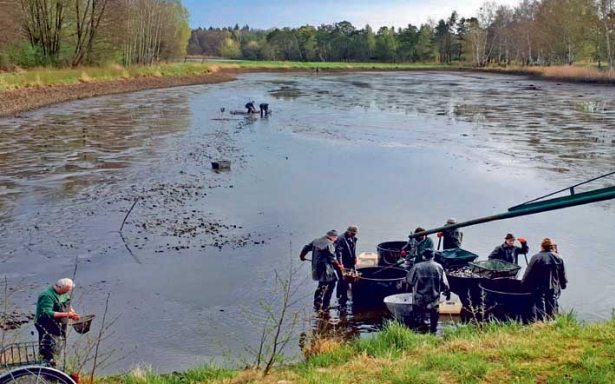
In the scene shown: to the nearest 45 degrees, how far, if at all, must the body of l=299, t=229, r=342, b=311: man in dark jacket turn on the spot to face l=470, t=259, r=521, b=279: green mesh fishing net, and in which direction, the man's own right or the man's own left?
approximately 45° to the man's own right

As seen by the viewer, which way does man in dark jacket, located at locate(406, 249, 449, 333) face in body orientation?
away from the camera

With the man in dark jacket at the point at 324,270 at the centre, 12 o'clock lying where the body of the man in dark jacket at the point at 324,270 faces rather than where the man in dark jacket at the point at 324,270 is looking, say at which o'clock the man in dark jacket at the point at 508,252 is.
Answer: the man in dark jacket at the point at 508,252 is roughly at 1 o'clock from the man in dark jacket at the point at 324,270.
